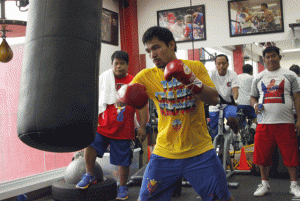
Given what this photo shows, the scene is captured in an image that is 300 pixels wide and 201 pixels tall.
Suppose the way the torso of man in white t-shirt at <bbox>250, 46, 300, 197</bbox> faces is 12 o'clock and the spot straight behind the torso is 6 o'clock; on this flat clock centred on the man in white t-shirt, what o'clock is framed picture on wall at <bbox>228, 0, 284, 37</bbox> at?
The framed picture on wall is roughly at 6 o'clock from the man in white t-shirt.

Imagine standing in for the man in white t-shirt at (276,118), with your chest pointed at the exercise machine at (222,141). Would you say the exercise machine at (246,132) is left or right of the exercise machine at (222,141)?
right

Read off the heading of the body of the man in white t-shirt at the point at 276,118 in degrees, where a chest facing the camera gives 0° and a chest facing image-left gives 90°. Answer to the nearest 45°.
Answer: approximately 0°

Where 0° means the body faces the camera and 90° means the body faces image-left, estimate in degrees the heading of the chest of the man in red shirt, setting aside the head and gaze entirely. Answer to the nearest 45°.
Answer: approximately 0°

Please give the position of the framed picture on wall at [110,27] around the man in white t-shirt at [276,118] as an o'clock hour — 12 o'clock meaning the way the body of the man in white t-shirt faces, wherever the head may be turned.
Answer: The framed picture on wall is roughly at 4 o'clock from the man in white t-shirt.
